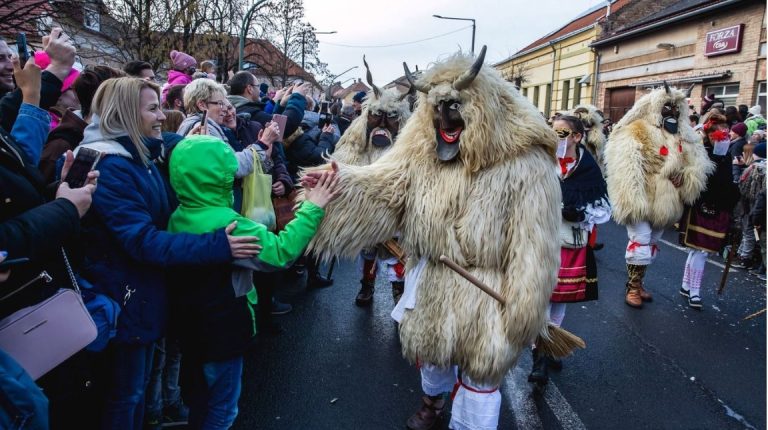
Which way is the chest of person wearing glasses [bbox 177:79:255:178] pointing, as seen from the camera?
to the viewer's right

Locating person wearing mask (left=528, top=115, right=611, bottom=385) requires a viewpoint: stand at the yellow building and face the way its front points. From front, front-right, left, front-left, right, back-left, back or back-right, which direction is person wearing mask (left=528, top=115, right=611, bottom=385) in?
front-left

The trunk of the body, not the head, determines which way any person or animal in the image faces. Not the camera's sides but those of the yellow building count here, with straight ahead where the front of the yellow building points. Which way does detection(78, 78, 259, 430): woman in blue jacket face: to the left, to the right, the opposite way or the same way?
the opposite way

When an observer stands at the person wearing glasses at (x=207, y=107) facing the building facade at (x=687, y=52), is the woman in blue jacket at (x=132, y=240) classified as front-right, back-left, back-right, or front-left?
back-right

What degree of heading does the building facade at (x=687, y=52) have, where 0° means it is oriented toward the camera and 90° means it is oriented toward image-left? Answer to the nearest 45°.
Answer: approximately 45°

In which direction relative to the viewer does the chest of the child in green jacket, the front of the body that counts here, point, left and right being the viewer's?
facing away from the viewer and to the right of the viewer

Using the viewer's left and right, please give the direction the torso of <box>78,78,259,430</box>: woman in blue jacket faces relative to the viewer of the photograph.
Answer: facing to the right of the viewer

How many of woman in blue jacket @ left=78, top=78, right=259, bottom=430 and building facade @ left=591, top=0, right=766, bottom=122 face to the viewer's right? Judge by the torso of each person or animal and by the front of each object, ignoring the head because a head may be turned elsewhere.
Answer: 1

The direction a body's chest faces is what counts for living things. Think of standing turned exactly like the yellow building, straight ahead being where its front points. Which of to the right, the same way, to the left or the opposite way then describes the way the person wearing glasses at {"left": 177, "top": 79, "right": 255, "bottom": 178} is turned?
the opposite way

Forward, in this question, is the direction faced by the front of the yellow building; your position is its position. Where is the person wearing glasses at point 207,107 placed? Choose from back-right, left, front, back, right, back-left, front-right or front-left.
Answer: front-left

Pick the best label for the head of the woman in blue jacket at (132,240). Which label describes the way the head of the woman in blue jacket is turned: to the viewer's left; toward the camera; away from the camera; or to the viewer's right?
to the viewer's right

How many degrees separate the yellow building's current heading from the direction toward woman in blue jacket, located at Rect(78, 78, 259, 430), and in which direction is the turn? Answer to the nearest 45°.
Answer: approximately 45° to its left

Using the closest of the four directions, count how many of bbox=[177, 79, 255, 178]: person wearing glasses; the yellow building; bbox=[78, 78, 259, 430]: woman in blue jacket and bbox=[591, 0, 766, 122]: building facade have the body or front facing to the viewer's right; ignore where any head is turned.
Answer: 2

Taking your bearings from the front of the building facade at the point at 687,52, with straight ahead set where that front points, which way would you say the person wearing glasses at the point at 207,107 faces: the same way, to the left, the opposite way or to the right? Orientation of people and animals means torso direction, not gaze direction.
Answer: the opposite way
